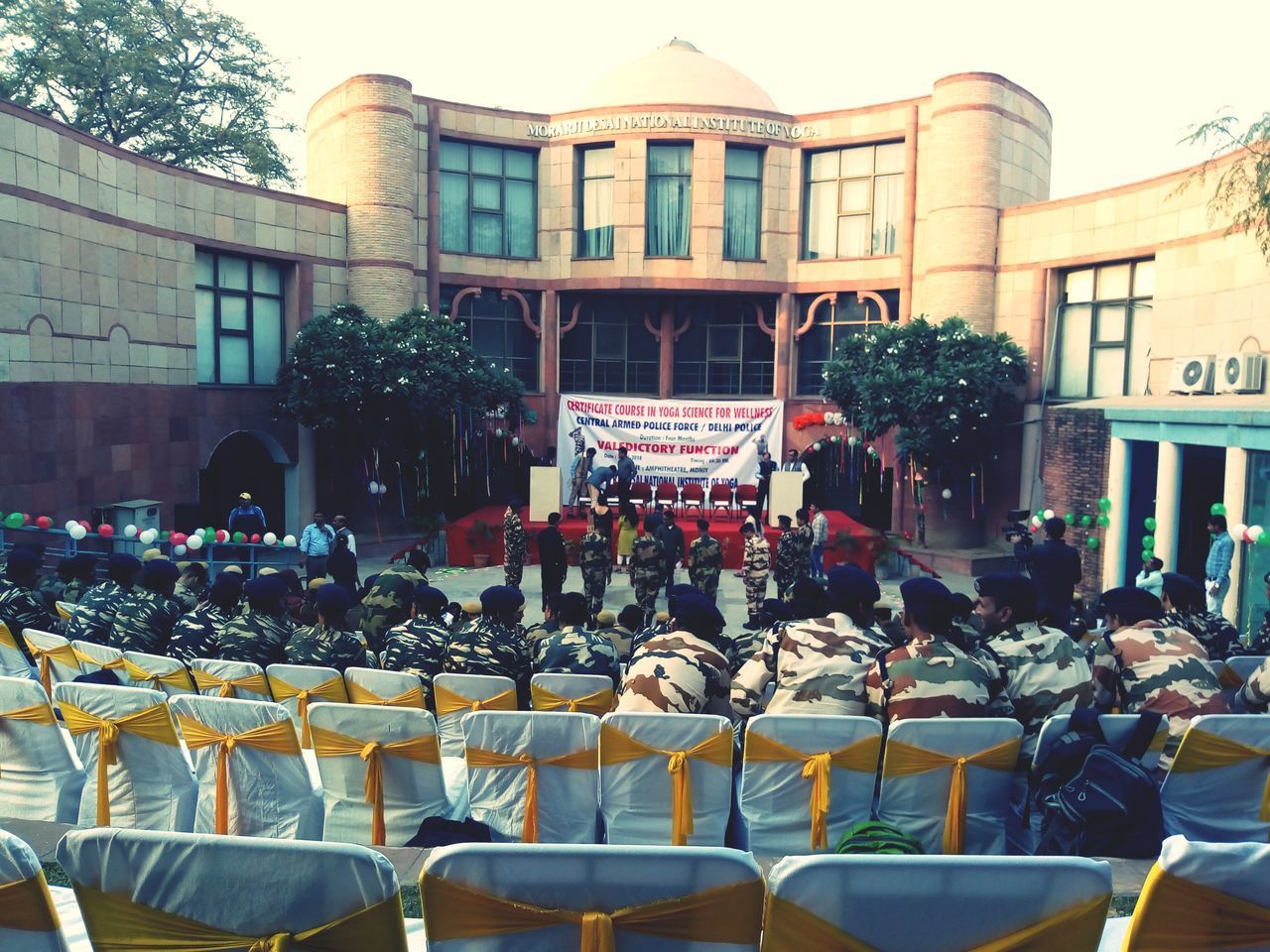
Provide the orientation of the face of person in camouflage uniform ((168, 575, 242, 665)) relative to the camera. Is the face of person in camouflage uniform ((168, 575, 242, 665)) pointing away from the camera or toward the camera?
away from the camera

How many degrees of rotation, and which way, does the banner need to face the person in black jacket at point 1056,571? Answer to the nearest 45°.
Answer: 0° — it already faces them

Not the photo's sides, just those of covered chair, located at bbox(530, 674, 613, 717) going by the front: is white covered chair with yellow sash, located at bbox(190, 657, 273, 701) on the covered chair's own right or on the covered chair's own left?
on the covered chair's own left

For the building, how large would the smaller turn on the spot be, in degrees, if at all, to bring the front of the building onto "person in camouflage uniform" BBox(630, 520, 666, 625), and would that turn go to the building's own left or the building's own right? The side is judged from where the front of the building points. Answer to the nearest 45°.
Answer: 0° — it already faces them

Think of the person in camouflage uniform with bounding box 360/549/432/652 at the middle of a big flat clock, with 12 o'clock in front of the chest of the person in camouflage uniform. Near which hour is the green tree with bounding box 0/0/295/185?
The green tree is roughly at 10 o'clock from the person in camouflage uniform.

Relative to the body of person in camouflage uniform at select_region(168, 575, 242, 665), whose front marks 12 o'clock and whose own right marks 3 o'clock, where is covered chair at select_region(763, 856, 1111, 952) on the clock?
The covered chair is roughly at 4 o'clock from the person in camouflage uniform.

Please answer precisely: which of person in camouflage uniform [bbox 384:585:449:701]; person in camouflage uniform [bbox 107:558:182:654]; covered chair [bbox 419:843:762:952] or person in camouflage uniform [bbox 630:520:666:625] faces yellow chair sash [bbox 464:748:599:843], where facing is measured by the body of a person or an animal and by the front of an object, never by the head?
the covered chair

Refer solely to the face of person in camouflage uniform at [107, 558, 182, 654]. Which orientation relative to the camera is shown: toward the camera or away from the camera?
away from the camera

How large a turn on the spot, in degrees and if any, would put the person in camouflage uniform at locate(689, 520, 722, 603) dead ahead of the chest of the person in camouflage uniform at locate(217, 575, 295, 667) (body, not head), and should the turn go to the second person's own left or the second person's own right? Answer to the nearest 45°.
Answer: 0° — they already face them

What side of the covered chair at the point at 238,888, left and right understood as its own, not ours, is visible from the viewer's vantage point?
back

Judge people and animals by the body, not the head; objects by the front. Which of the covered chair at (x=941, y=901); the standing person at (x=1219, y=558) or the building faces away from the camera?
the covered chair

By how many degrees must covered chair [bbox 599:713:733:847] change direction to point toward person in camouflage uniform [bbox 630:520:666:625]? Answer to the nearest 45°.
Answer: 0° — it already faces them

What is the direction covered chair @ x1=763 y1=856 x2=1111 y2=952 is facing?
away from the camera

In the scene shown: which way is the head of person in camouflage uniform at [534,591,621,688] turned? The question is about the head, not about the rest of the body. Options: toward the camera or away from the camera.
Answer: away from the camera

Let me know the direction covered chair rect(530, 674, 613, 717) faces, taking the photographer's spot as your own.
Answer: facing away from the viewer
